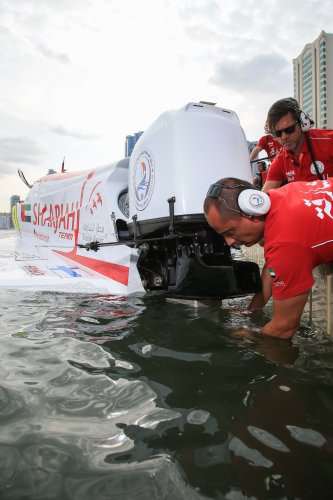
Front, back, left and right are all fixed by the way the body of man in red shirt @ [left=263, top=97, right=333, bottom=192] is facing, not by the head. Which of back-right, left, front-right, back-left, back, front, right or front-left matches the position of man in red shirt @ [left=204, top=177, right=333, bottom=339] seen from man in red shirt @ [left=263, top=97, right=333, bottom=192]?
front-left

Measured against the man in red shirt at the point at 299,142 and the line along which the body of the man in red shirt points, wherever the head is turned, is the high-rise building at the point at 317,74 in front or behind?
behind

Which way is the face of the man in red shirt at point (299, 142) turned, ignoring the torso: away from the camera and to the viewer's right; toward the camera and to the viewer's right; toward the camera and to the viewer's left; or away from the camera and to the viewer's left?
toward the camera and to the viewer's left

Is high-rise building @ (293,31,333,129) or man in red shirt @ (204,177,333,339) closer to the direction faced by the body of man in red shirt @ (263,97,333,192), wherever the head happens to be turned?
the man in red shirt

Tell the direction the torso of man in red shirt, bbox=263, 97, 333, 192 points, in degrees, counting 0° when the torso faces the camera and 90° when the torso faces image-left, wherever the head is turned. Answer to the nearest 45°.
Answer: approximately 45°
